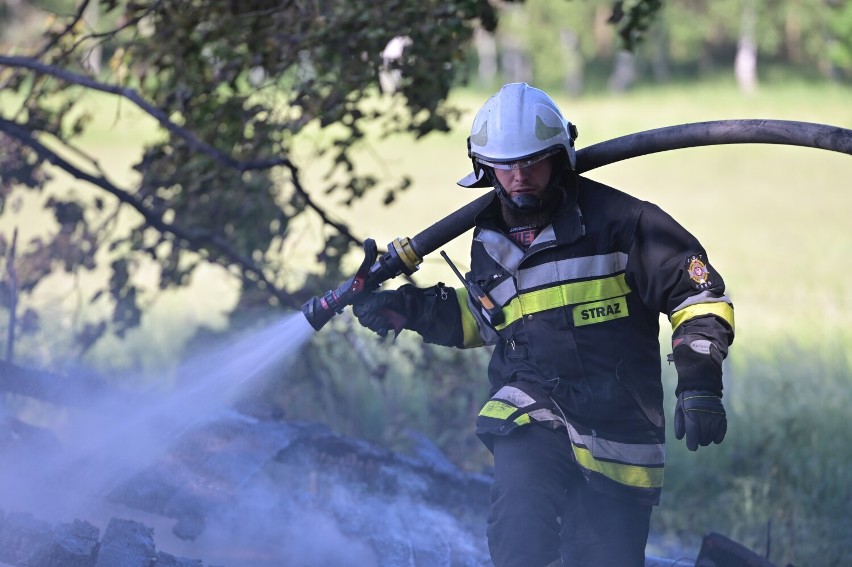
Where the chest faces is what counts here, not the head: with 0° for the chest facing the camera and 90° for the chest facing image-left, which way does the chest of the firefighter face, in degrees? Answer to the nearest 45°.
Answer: approximately 45°
